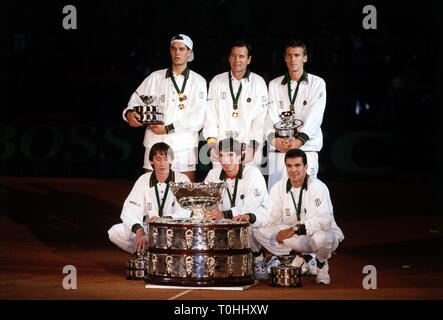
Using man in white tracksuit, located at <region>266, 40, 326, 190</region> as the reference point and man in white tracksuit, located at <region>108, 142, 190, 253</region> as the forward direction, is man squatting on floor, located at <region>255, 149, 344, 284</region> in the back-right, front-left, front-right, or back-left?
front-left

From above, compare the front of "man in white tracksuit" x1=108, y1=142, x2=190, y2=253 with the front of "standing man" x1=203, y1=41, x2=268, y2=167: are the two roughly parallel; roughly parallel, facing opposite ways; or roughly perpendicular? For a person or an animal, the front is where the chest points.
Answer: roughly parallel

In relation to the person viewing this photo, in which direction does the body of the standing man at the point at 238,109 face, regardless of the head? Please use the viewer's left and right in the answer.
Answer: facing the viewer

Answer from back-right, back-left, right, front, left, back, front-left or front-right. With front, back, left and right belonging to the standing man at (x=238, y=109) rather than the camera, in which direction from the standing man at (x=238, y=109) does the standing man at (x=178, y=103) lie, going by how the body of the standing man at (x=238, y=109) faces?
right

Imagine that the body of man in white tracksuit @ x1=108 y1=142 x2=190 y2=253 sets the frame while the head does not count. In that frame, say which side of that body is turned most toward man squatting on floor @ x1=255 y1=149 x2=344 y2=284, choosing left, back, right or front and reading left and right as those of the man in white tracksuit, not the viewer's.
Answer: left

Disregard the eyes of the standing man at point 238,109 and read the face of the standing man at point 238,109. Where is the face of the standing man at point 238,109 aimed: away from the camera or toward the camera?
toward the camera

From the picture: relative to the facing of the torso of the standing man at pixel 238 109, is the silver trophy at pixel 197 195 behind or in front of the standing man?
in front

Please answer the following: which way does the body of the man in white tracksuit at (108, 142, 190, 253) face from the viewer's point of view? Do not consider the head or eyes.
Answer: toward the camera

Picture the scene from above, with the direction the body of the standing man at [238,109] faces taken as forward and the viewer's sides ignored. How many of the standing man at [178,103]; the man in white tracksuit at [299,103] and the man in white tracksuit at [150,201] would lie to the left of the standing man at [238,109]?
1

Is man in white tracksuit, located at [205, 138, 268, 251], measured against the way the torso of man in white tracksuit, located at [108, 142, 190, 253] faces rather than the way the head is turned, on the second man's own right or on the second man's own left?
on the second man's own left

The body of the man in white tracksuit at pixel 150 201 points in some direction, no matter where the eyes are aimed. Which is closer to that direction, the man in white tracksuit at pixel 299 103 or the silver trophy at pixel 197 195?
the silver trophy

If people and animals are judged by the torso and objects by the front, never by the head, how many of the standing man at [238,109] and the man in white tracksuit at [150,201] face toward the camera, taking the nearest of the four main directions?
2

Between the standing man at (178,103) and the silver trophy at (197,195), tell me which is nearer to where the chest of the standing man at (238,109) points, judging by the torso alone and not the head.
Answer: the silver trophy
